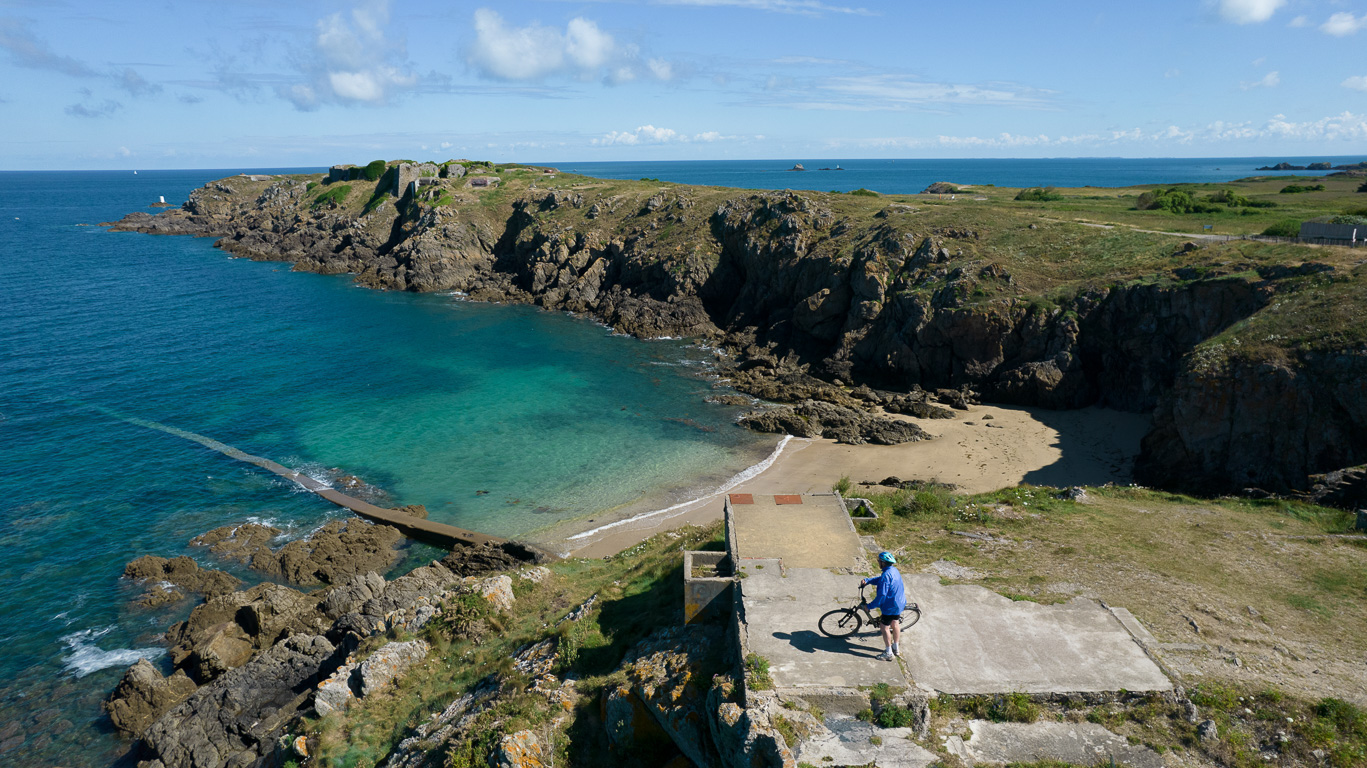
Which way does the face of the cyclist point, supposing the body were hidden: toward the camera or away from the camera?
away from the camera

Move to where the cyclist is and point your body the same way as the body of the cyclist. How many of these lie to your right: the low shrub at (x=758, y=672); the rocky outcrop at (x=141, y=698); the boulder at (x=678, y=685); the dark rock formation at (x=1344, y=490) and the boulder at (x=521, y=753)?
1

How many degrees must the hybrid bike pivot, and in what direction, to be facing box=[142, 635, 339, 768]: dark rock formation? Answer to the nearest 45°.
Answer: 0° — it already faces it

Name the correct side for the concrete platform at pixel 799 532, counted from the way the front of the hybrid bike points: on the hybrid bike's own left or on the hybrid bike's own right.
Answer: on the hybrid bike's own right

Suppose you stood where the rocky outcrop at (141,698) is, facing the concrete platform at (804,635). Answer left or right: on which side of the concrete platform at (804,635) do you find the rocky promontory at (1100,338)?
left

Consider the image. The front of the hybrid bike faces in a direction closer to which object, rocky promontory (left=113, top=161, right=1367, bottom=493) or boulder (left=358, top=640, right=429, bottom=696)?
the boulder

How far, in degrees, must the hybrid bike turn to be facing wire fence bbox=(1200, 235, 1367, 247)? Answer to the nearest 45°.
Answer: approximately 135° to its right

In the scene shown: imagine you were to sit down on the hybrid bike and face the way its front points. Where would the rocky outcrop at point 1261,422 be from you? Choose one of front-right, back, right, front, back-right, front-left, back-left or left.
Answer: back-right

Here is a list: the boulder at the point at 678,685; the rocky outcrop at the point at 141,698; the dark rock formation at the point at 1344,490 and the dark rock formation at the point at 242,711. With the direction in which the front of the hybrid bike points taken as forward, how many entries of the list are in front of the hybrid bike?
3

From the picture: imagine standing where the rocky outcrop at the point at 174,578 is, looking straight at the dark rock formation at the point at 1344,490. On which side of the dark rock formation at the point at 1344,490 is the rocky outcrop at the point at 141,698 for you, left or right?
right

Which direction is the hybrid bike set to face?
to the viewer's left

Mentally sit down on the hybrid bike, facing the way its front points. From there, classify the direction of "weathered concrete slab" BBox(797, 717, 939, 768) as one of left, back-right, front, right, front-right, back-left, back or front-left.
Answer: left

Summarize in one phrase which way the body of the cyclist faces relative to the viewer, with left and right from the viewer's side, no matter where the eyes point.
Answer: facing away from the viewer and to the left of the viewer

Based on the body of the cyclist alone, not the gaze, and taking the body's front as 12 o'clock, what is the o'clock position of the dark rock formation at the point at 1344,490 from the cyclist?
The dark rock formation is roughly at 3 o'clock from the cyclist.

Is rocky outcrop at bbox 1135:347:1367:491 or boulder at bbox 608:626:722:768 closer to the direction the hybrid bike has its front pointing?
the boulder

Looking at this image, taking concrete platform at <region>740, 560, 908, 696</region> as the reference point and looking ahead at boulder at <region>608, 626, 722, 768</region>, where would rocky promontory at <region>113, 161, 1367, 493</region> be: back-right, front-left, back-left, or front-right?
back-right

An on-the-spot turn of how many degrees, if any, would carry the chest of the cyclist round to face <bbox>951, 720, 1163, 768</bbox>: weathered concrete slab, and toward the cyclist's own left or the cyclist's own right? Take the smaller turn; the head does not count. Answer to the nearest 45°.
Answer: approximately 180°
